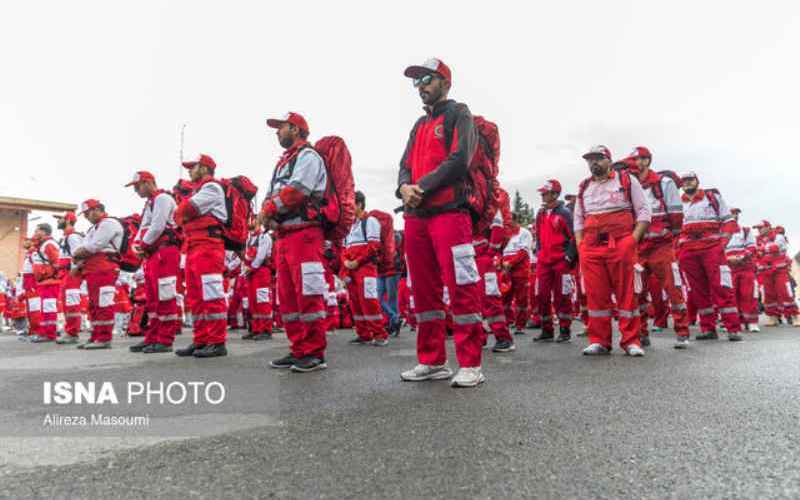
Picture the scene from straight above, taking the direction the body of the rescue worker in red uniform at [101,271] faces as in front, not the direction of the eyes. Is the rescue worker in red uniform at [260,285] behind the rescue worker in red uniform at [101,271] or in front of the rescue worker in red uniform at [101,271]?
behind

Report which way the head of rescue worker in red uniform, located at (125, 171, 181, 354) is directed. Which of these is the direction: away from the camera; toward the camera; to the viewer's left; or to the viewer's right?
to the viewer's left

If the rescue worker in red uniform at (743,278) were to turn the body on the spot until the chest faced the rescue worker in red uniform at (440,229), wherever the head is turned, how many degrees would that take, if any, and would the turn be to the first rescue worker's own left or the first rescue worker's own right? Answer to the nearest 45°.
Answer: approximately 45° to the first rescue worker's own left

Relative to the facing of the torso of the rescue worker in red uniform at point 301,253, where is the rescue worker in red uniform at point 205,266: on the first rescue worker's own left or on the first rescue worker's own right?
on the first rescue worker's own right

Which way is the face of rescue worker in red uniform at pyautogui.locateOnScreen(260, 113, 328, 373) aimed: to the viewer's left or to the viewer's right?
to the viewer's left

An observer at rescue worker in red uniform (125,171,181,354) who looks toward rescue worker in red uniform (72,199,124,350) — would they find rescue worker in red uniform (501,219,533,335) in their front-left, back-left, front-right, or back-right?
back-right

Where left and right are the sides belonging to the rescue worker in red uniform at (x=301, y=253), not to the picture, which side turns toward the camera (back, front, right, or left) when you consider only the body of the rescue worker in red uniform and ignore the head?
left

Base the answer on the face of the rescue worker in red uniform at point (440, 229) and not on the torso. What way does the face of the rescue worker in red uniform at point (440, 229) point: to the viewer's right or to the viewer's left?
to the viewer's left

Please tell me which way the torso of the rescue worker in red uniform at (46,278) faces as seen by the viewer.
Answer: to the viewer's left

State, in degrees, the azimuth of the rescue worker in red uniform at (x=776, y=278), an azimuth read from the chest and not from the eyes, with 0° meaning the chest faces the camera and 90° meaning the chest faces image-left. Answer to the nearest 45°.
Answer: approximately 45°

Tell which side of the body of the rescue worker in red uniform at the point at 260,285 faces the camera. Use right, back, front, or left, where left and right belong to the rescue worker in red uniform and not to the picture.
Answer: left
